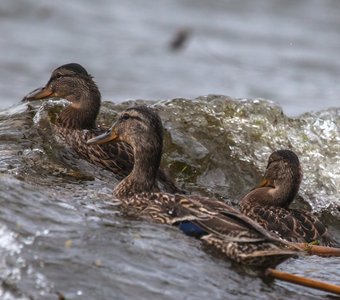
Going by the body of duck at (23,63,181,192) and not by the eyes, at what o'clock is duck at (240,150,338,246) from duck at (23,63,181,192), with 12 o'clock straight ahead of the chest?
duck at (240,150,338,246) is roughly at 7 o'clock from duck at (23,63,181,192).

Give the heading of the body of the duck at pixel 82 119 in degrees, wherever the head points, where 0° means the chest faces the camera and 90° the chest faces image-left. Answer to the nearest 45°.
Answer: approximately 90°
